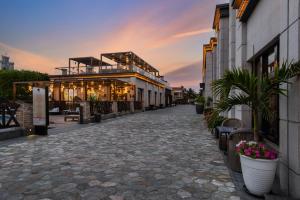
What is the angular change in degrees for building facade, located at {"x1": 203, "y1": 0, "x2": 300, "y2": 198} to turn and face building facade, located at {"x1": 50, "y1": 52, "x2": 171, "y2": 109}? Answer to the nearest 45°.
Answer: approximately 45° to its right

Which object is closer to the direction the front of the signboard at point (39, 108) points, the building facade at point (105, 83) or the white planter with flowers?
the white planter with flowers

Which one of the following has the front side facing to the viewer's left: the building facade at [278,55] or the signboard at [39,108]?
the building facade

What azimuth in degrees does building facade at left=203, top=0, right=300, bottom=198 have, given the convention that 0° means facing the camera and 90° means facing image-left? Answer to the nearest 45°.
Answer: approximately 90°

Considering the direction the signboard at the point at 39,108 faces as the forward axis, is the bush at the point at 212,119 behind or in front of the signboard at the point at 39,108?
in front

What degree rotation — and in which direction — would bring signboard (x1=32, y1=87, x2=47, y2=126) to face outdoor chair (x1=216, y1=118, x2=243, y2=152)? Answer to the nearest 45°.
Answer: approximately 45° to its left

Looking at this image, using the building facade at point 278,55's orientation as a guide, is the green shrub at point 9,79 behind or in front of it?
in front

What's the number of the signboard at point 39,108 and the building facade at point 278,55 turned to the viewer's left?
1

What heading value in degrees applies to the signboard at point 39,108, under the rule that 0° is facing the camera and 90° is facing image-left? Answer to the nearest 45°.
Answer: approximately 0°
